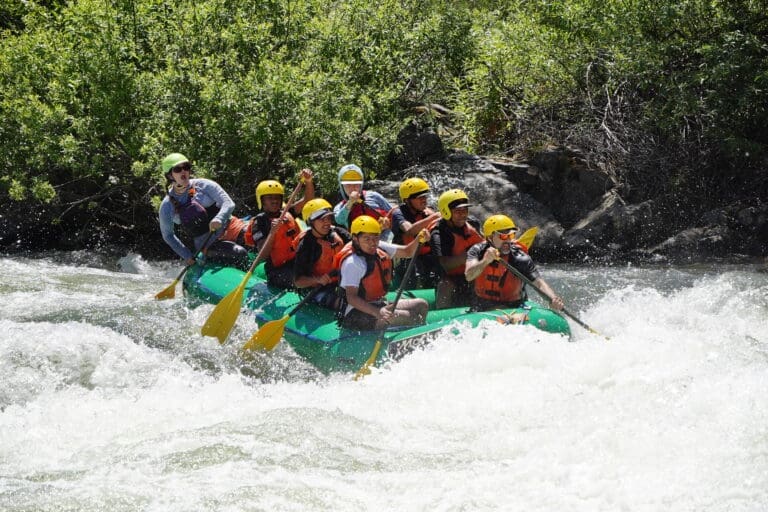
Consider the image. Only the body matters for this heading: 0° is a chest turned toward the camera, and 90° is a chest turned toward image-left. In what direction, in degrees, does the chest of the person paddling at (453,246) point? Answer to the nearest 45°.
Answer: approximately 315°

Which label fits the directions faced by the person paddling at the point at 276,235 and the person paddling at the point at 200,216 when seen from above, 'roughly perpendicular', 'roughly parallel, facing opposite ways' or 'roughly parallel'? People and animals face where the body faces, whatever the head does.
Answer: roughly parallel

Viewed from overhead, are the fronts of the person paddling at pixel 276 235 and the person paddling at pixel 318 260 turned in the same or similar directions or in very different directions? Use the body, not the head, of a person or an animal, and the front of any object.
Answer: same or similar directions

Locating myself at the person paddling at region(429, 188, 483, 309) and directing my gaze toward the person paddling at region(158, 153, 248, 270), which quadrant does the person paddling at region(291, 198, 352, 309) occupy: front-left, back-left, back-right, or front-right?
front-left

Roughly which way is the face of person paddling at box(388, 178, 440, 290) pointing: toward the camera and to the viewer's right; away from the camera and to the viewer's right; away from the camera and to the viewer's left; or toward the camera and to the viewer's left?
toward the camera and to the viewer's right

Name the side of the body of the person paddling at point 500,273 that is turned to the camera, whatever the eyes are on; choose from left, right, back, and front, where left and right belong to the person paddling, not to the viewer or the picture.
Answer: front

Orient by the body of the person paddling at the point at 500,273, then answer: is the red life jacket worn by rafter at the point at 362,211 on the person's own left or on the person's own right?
on the person's own right

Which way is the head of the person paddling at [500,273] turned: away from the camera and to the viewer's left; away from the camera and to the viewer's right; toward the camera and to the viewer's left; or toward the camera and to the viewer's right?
toward the camera and to the viewer's right

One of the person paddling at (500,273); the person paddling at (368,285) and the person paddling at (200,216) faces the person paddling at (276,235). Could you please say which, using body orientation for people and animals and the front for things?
the person paddling at (200,216)

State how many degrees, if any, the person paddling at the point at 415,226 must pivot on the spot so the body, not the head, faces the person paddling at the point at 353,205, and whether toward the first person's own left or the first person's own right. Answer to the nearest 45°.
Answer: approximately 180°

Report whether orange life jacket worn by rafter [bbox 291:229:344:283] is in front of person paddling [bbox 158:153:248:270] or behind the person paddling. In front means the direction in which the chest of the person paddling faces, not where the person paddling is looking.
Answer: in front

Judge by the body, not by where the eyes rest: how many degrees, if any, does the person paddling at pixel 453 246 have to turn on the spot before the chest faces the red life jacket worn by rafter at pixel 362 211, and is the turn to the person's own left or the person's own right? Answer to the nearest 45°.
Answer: approximately 180°

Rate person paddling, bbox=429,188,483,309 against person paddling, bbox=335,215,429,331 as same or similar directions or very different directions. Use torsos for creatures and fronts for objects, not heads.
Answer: same or similar directions

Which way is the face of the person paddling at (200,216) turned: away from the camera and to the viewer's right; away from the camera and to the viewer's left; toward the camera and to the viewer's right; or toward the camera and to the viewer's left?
toward the camera and to the viewer's right

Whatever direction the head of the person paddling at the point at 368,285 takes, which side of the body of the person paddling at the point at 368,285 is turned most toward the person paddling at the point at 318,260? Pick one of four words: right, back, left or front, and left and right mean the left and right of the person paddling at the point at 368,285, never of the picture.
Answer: back

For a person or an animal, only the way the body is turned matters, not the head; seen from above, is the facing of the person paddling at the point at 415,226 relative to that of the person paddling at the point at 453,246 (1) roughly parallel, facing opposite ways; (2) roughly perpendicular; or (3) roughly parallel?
roughly parallel

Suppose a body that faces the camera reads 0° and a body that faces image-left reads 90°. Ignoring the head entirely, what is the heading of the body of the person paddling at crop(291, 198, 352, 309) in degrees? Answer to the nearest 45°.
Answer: approximately 315°

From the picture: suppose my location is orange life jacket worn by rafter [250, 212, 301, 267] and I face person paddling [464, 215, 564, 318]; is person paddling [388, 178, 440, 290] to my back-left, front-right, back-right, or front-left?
front-left
